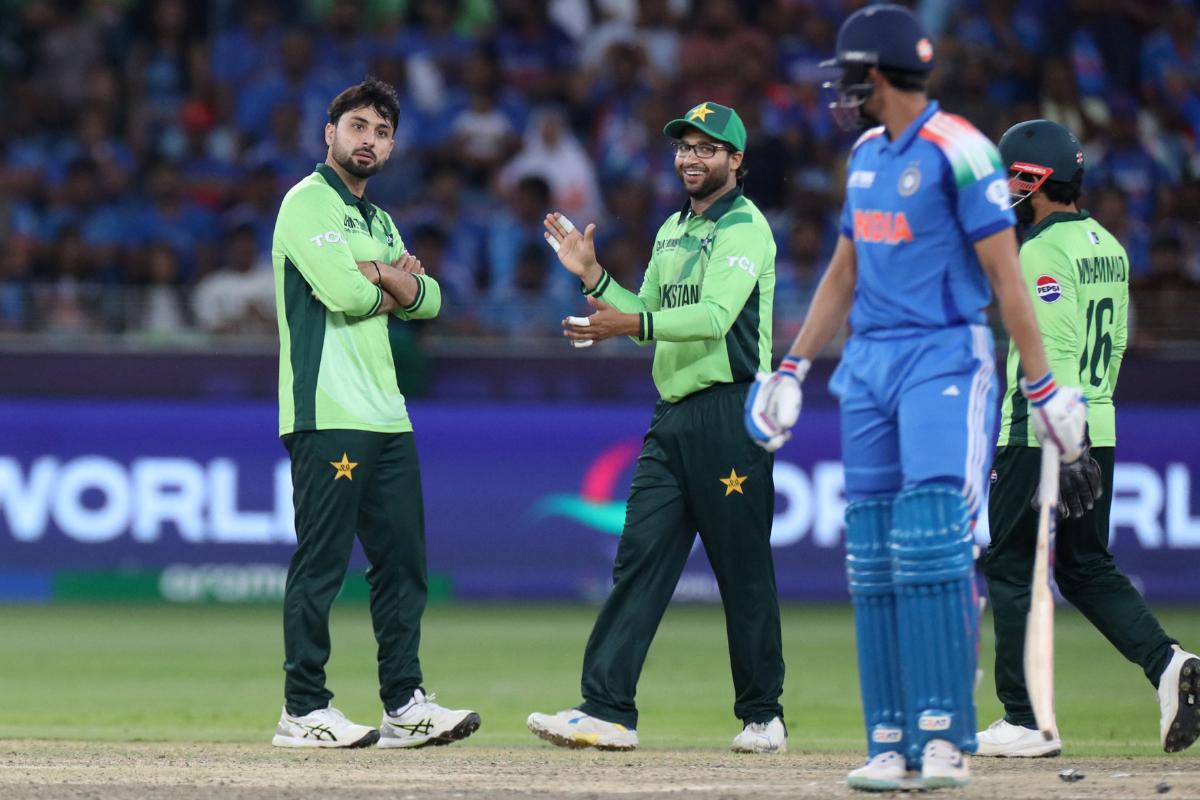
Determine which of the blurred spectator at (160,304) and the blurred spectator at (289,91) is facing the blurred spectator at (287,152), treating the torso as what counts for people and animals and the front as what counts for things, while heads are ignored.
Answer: the blurred spectator at (289,91)

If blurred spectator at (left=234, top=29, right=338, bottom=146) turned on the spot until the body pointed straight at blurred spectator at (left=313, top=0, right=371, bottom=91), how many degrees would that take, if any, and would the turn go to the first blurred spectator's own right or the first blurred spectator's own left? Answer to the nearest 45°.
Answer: approximately 135° to the first blurred spectator's own left

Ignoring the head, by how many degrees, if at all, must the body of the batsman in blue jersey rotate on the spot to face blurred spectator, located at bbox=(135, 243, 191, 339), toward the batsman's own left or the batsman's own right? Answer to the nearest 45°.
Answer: approximately 90° to the batsman's own right

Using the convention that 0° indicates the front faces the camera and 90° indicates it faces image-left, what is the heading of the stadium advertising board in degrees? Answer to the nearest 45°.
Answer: approximately 0°

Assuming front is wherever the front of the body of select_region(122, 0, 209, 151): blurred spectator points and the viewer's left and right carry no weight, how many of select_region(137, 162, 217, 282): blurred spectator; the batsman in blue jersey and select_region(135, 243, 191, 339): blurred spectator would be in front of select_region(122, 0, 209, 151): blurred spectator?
3

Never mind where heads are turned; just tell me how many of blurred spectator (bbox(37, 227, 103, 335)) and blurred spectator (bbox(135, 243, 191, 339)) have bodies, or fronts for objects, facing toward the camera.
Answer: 2

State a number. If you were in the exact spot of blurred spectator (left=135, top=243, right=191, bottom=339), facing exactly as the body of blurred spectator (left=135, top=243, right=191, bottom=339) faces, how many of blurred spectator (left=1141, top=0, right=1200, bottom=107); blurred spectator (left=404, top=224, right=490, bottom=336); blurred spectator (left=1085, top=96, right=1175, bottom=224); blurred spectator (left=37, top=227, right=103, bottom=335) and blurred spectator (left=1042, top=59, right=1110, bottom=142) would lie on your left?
4

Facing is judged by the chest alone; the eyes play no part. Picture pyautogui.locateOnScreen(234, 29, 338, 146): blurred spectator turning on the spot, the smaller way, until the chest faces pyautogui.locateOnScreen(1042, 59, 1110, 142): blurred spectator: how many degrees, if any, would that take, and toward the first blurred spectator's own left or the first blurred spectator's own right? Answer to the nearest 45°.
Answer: approximately 90° to the first blurred spectator's own left

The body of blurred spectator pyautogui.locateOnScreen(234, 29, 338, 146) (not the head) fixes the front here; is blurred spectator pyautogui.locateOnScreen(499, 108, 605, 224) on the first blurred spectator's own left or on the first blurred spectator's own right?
on the first blurred spectator's own left

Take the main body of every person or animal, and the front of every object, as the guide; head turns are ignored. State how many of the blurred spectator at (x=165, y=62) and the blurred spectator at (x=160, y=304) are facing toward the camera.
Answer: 2
